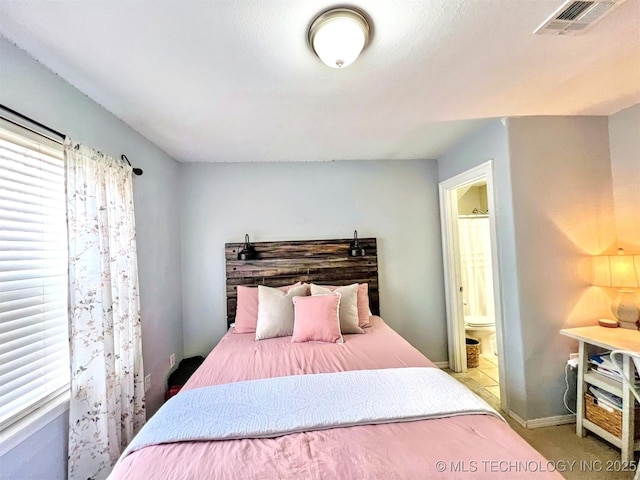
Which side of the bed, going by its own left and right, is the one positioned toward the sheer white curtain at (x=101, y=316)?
right

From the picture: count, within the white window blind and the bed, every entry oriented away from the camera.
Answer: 0

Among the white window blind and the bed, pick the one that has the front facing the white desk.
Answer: the white window blind

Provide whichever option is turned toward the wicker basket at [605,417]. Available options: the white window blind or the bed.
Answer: the white window blind

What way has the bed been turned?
toward the camera

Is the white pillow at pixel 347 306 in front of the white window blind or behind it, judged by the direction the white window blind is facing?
in front

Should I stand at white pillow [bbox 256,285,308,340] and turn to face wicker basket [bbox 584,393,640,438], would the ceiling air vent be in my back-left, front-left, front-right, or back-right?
front-right

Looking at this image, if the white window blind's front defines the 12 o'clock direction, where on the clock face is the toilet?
The toilet is roughly at 11 o'clock from the white window blind.

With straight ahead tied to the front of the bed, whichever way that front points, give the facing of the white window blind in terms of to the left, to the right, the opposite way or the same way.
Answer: to the left

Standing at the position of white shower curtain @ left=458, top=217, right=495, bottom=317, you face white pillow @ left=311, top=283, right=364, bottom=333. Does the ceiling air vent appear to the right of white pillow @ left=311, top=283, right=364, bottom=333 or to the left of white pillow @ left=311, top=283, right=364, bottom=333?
left

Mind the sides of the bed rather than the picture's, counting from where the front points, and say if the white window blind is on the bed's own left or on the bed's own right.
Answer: on the bed's own right

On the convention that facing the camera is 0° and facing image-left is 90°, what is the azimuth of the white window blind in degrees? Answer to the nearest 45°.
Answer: approximately 315°

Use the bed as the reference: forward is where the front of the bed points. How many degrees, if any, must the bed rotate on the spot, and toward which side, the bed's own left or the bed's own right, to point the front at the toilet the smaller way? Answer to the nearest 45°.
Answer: approximately 135° to the bed's own left

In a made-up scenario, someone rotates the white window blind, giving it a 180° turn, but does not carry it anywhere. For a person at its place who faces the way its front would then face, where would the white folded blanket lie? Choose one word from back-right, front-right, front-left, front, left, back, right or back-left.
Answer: back

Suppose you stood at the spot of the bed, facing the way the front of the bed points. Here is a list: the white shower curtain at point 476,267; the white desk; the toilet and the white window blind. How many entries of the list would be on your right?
1
